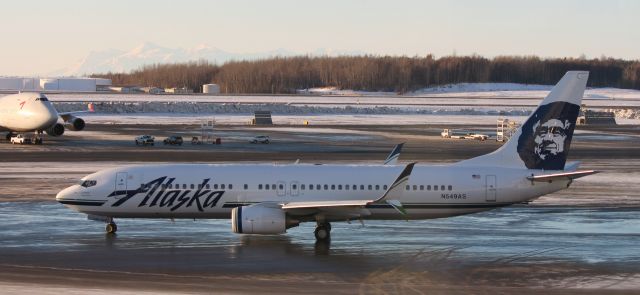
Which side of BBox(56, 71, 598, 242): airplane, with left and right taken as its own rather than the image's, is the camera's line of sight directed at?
left
